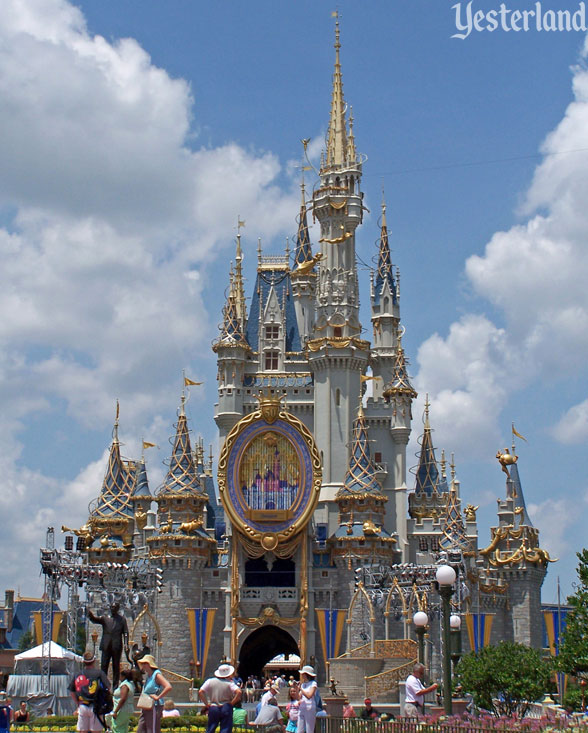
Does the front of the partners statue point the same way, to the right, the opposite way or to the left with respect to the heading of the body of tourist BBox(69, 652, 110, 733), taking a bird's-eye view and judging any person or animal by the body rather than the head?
the opposite way

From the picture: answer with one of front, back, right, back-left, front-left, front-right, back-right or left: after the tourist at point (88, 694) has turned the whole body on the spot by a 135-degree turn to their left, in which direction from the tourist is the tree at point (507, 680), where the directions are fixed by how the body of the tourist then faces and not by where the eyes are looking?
back

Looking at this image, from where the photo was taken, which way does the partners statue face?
toward the camera

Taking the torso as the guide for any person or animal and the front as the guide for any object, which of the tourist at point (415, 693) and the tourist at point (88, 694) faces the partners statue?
the tourist at point (88, 694)

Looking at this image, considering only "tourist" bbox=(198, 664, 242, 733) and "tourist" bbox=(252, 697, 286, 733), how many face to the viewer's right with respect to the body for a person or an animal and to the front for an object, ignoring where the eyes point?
0

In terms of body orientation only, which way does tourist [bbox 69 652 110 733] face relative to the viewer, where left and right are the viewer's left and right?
facing away from the viewer

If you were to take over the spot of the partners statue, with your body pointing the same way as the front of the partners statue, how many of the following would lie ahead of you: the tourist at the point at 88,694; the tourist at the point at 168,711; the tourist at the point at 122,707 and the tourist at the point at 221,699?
4

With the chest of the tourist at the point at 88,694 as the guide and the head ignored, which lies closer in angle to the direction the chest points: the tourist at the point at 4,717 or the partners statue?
the partners statue
